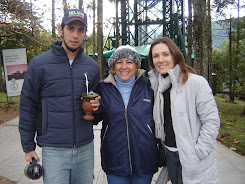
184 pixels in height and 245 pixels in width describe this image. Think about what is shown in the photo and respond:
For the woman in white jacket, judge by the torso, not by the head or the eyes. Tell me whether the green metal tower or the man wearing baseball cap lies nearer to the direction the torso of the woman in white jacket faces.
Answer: the man wearing baseball cap

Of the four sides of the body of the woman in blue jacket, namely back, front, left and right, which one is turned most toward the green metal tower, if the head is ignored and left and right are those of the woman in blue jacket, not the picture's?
back

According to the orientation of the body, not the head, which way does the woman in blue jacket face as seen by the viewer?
toward the camera

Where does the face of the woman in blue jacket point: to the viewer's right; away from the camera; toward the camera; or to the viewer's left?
toward the camera

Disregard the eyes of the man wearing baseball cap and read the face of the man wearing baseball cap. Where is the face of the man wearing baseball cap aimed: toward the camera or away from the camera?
toward the camera

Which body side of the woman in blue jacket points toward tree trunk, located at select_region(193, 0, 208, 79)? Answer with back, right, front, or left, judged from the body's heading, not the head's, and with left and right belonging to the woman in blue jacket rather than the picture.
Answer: back

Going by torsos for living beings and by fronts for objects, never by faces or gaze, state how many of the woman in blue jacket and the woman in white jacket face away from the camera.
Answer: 0

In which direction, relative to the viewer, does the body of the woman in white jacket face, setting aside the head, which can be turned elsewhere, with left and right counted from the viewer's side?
facing the viewer and to the left of the viewer

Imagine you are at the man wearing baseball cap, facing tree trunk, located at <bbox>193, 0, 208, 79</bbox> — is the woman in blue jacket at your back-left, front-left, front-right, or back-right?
front-right

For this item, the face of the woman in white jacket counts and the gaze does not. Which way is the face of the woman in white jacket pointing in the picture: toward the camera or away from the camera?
toward the camera
